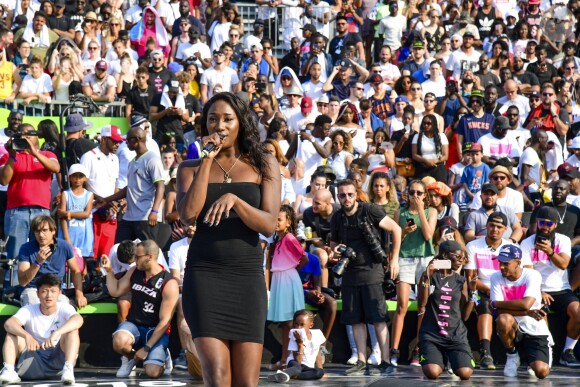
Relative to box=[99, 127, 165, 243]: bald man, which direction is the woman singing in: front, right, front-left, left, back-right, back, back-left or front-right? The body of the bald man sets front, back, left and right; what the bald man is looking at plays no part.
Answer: front-left

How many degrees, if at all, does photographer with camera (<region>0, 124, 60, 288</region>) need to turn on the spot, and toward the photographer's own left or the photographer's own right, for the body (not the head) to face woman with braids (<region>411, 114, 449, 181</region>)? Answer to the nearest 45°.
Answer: approximately 90° to the photographer's own left

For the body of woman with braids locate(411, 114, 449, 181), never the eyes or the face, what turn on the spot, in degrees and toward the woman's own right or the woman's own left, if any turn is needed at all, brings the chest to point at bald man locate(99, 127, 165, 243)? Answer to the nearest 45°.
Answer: approximately 45° to the woman's own right

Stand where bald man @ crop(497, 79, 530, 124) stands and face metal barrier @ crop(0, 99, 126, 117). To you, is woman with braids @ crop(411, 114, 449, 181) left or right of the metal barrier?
left

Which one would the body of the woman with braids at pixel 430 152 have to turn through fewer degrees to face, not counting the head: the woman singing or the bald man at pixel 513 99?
the woman singing

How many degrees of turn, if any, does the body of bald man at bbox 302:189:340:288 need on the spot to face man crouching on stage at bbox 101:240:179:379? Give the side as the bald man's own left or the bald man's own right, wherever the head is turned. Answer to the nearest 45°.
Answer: approximately 90° to the bald man's own right

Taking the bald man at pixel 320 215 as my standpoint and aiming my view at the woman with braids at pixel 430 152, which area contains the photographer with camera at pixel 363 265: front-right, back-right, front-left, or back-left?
back-right

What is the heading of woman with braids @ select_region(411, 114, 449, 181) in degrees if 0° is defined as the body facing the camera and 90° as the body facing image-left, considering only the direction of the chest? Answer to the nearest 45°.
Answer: approximately 0°

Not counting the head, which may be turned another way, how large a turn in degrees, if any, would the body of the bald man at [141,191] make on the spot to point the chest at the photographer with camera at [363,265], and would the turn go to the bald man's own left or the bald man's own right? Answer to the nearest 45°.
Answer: approximately 90° to the bald man's own left
